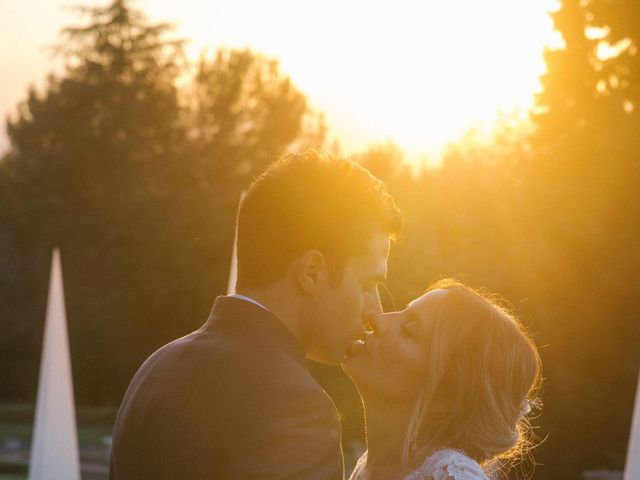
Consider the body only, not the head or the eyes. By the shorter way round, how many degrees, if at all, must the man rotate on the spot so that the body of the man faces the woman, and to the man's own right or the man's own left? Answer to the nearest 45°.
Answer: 0° — they already face them

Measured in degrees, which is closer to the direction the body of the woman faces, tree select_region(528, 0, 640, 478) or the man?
the man

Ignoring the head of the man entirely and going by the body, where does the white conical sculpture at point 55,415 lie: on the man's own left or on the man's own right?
on the man's own left

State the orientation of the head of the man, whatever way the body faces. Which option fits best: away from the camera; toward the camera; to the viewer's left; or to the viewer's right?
to the viewer's right

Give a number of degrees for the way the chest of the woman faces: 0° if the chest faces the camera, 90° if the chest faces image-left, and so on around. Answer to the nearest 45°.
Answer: approximately 90°

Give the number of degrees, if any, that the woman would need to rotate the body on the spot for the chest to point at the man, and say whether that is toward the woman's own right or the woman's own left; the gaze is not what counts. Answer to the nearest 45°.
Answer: approximately 45° to the woman's own left

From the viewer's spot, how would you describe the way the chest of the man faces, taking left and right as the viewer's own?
facing away from the viewer and to the right of the viewer

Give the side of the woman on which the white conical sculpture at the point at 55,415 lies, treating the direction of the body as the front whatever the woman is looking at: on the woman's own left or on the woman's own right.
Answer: on the woman's own right

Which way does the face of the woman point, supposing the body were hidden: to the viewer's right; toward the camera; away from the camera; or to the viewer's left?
to the viewer's left
